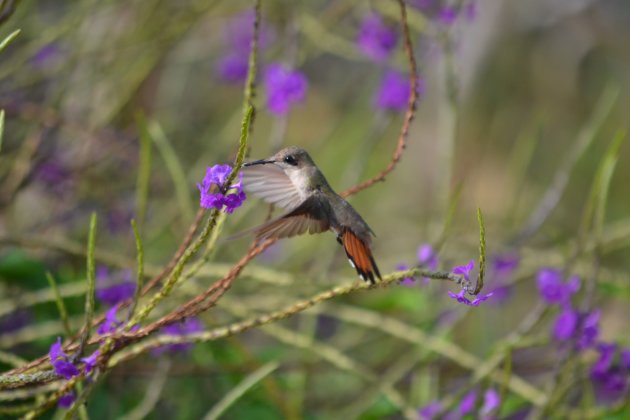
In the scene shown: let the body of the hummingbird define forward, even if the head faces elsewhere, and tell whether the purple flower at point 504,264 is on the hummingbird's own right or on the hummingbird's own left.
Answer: on the hummingbird's own right

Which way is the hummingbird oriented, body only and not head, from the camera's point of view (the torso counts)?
to the viewer's left

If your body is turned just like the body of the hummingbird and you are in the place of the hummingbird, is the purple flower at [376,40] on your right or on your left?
on your right

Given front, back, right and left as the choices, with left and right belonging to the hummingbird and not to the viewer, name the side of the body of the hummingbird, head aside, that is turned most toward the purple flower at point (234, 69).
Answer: right
